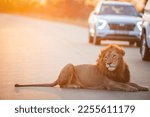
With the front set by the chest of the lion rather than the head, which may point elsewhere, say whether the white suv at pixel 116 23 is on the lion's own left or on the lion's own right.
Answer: on the lion's own left

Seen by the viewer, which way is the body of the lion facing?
to the viewer's right

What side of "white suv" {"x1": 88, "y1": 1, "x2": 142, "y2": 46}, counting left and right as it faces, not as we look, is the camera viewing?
front

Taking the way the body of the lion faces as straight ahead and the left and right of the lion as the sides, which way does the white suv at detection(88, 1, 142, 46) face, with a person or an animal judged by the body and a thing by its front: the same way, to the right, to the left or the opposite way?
to the right

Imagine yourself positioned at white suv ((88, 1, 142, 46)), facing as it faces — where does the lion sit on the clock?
The lion is roughly at 12 o'clock from the white suv.

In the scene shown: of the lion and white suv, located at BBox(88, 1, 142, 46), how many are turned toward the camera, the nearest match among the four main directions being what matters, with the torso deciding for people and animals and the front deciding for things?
1

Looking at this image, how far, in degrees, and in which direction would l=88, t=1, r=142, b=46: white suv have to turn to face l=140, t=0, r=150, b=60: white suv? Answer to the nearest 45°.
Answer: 0° — it already faces it
